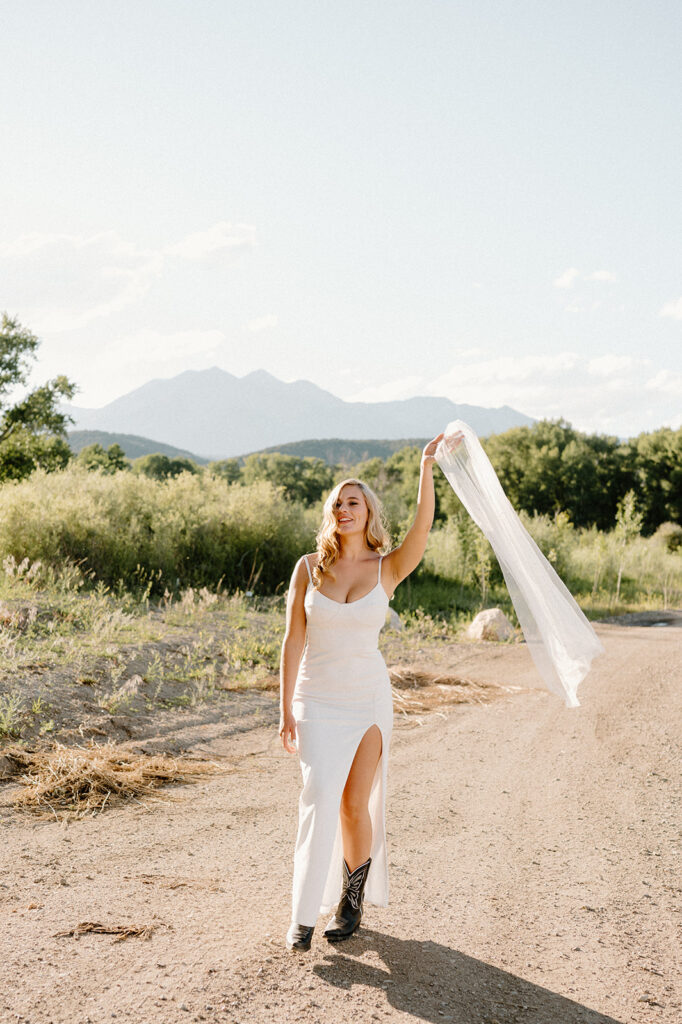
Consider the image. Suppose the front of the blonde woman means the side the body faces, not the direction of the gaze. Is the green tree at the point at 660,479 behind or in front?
behind

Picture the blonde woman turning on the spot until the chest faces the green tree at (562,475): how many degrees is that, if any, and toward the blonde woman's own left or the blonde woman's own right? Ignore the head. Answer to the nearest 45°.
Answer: approximately 180°

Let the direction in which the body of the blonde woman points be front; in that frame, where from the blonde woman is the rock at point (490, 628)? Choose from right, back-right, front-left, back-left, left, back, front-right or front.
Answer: back

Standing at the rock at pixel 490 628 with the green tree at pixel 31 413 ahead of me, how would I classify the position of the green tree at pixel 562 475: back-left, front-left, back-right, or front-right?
front-right

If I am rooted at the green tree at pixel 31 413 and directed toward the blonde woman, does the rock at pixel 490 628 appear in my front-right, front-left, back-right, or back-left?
front-left

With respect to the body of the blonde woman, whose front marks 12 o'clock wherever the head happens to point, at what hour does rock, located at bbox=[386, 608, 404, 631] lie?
The rock is roughly at 6 o'clock from the blonde woman.

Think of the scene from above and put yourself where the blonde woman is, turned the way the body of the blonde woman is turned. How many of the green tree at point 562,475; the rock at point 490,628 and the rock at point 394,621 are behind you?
3

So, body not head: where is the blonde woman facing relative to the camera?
toward the camera

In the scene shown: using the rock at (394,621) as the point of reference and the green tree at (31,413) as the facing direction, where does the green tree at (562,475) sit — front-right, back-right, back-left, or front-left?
front-right

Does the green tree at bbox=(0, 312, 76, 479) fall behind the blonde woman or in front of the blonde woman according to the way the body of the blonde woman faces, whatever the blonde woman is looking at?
behind
